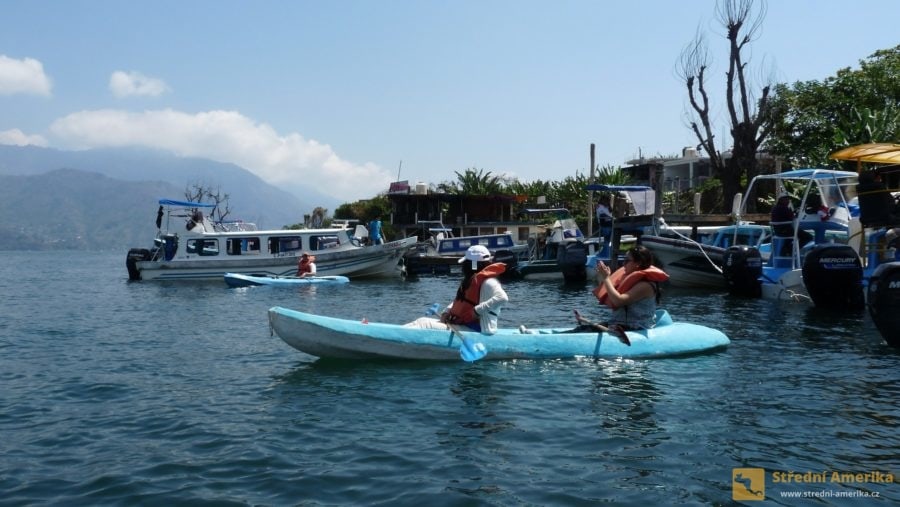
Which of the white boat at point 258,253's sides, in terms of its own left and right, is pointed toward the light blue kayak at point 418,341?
right

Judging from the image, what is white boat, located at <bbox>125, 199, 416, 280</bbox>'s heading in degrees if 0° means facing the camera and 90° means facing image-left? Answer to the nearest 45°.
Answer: approximately 270°

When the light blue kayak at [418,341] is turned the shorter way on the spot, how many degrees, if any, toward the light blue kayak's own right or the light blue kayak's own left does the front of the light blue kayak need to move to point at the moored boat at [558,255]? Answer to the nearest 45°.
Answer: approximately 90° to the light blue kayak's own right

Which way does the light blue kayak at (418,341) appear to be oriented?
to the viewer's left

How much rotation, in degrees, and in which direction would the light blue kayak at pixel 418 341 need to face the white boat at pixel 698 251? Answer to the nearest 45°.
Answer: approximately 135° to its right

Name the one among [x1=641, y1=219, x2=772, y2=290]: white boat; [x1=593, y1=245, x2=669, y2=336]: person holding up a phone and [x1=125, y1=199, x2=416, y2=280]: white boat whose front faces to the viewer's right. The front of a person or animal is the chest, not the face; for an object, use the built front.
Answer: [x1=125, y1=199, x2=416, y2=280]: white boat

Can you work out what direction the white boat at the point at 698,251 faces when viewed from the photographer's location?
facing to the left of the viewer

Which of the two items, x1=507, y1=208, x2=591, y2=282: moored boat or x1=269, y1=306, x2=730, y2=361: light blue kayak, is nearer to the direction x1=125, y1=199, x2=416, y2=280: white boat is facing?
the moored boat

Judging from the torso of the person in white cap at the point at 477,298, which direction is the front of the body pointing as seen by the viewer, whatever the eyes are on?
to the viewer's left

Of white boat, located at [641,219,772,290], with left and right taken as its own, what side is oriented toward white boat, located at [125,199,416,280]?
front

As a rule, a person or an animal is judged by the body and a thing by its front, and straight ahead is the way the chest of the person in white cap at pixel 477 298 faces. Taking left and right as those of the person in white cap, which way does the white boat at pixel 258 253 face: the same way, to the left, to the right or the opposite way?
the opposite way

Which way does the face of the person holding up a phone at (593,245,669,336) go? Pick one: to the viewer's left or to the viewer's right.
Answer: to the viewer's left

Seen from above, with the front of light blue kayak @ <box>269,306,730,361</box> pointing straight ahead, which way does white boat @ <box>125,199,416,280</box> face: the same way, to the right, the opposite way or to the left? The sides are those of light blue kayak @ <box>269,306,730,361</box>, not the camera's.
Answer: the opposite way

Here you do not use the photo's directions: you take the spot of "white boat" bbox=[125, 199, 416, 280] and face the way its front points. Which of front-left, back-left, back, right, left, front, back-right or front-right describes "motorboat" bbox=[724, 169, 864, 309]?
front-right

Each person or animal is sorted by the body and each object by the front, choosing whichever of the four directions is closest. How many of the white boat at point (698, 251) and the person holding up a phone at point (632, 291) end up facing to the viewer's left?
2

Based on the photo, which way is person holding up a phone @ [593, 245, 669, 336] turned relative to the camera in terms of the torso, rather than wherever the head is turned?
to the viewer's left

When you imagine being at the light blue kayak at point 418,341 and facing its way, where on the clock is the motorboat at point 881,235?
The motorboat is roughly at 5 o'clock from the light blue kayak.
